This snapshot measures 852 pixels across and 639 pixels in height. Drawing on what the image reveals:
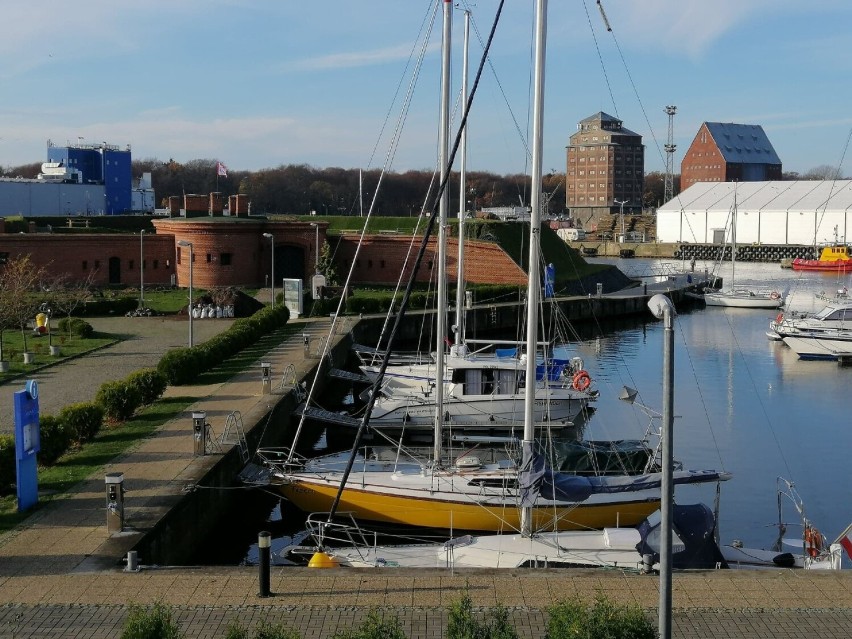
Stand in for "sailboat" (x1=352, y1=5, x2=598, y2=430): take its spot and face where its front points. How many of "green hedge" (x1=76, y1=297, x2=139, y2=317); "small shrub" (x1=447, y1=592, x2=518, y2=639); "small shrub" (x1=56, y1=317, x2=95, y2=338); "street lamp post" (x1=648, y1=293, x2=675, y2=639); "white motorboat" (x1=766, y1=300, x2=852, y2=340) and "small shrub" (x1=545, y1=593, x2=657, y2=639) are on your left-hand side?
3

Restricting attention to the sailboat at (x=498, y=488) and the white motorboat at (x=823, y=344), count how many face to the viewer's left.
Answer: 2

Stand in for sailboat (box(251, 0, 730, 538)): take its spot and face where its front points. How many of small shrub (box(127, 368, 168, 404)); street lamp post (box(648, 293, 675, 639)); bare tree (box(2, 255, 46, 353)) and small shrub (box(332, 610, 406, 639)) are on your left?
2

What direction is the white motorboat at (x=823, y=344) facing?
to the viewer's left

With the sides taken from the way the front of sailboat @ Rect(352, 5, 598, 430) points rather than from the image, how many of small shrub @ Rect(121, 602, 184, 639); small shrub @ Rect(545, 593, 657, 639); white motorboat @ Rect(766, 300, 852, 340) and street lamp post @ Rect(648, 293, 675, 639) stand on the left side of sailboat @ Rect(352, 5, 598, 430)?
3

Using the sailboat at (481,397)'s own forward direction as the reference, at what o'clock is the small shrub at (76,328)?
The small shrub is roughly at 1 o'clock from the sailboat.

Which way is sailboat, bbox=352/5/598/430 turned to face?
to the viewer's left

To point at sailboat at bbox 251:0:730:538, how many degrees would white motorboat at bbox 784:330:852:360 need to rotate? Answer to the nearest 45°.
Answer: approximately 90° to its left

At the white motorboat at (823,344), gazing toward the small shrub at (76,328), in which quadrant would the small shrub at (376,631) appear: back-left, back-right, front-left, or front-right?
front-left

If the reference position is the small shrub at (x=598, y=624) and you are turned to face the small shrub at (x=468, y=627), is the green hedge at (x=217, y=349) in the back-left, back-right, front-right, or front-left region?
front-right

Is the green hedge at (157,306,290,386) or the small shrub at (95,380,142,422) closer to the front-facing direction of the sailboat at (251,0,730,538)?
the small shrub

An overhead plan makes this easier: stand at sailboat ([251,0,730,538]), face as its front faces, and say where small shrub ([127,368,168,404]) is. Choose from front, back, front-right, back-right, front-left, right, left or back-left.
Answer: front-right

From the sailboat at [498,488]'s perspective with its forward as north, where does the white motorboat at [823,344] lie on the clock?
The white motorboat is roughly at 4 o'clock from the sailboat.

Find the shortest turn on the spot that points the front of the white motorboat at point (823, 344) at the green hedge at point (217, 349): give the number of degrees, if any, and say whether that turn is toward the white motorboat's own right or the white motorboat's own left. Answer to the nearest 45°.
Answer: approximately 45° to the white motorboat's own left

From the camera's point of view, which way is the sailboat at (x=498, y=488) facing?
to the viewer's left
